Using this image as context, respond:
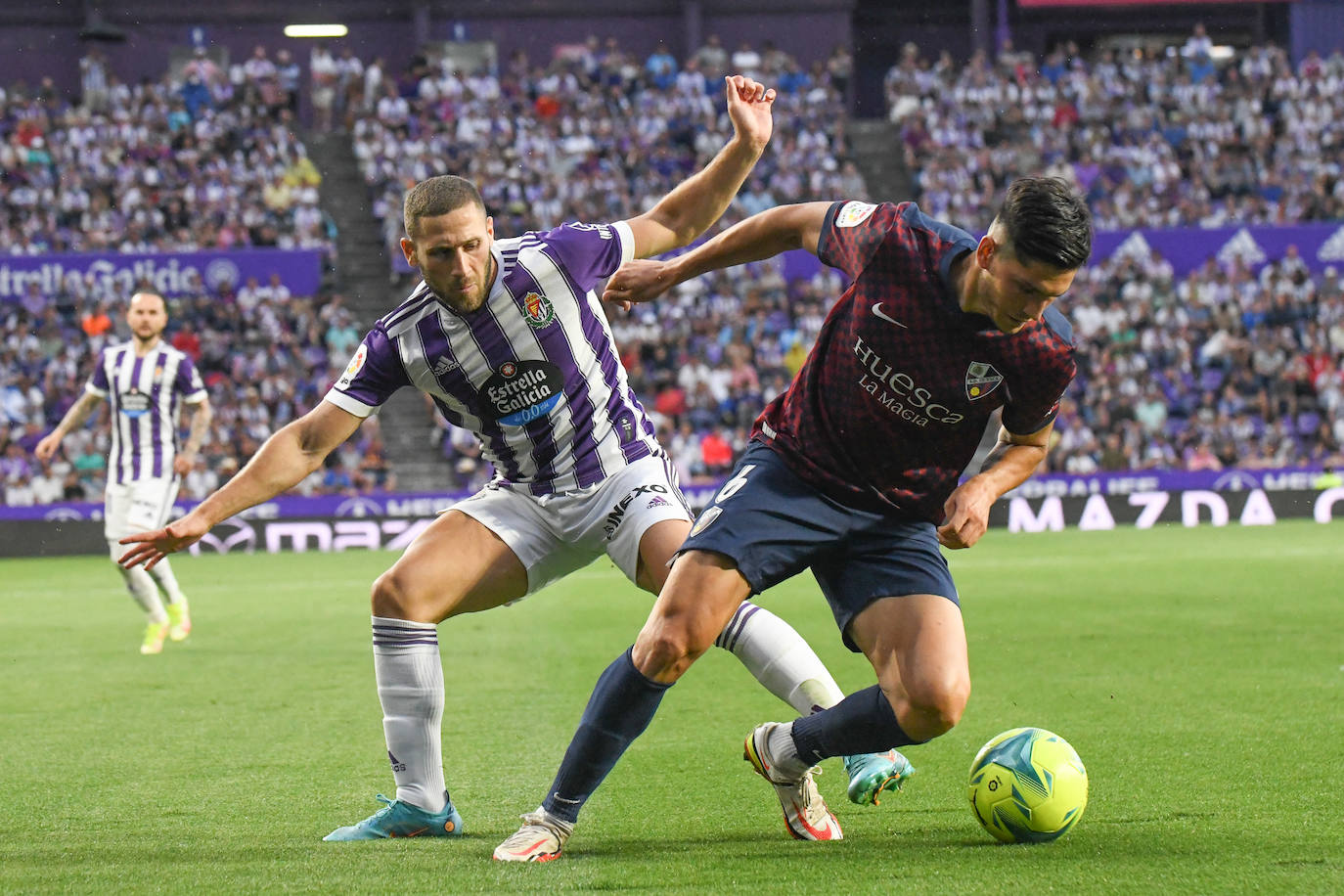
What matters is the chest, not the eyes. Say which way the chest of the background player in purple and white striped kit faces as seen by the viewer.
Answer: toward the camera

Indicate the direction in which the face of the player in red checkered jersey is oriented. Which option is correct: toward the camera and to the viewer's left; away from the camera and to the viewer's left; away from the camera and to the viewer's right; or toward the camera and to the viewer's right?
toward the camera and to the viewer's right

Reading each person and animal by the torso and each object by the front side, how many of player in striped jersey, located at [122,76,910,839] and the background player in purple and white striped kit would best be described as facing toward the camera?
2

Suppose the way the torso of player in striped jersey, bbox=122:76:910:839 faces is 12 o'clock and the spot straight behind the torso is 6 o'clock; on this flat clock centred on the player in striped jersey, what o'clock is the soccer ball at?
The soccer ball is roughly at 10 o'clock from the player in striped jersey.

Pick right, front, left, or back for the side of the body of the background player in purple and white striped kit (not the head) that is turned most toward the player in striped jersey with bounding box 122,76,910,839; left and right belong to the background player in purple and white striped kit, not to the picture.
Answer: front

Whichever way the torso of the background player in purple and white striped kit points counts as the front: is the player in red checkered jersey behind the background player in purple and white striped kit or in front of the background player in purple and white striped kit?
in front

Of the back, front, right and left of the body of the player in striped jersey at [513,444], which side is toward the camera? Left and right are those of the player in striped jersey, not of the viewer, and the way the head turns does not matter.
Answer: front
